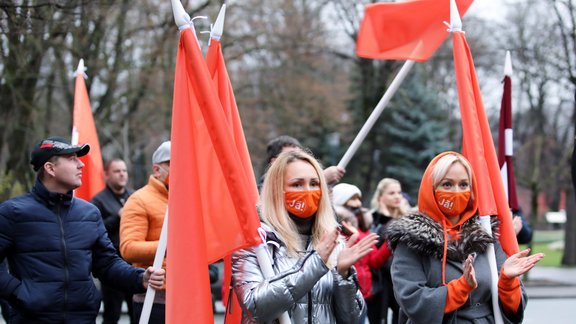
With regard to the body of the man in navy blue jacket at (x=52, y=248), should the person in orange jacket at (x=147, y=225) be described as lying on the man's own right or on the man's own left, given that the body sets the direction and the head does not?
on the man's own left

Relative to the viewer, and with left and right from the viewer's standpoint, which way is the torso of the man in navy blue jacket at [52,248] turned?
facing the viewer and to the right of the viewer

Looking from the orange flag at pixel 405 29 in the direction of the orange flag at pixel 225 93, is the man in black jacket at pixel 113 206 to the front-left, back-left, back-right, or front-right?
front-right

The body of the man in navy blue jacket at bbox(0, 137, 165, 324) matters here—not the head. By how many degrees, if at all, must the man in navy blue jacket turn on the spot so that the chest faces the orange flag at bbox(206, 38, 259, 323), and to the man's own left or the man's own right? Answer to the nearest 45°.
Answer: approximately 45° to the man's own left

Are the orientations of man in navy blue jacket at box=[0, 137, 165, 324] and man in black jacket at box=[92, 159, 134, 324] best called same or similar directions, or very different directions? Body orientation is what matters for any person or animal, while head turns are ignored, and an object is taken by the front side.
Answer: same or similar directions

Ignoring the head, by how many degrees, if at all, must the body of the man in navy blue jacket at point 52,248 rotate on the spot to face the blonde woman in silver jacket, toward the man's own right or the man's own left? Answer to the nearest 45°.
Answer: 0° — they already face them

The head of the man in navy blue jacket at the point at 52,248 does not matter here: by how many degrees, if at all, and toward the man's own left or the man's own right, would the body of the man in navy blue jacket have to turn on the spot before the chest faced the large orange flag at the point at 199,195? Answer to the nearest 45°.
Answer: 0° — they already face it

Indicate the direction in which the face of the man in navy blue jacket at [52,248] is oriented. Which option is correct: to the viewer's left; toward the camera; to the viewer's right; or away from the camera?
to the viewer's right

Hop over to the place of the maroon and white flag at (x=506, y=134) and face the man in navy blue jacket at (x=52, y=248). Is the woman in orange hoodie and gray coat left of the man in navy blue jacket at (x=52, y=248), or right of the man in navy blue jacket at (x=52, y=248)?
left

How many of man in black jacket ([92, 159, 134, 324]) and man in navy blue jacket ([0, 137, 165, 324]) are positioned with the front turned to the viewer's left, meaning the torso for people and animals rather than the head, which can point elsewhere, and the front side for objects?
0

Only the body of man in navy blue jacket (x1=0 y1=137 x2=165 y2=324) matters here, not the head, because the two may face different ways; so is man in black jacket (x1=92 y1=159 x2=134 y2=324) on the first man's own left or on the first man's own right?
on the first man's own left
